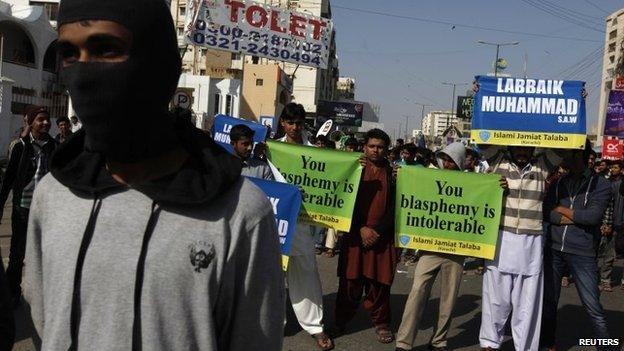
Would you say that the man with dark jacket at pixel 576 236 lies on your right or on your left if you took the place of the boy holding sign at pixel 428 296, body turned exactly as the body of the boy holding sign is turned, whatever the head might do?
on your left

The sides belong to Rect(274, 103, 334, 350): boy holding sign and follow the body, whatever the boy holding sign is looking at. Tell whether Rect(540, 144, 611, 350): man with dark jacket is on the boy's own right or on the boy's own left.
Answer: on the boy's own left

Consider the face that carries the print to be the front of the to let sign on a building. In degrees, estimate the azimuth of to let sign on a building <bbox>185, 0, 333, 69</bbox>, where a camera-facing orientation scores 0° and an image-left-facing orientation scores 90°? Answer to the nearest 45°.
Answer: approximately 0°

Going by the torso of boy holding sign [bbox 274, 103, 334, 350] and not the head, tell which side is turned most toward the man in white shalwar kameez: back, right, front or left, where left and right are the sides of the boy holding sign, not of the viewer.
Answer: left
